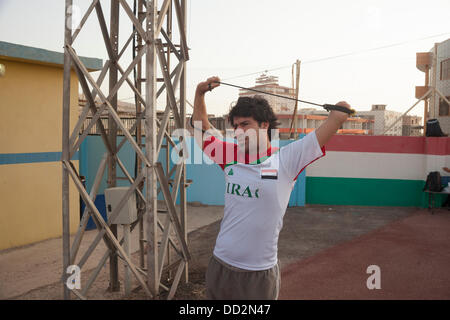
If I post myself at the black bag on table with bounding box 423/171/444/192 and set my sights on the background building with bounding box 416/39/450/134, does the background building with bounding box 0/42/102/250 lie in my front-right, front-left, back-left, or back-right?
back-left

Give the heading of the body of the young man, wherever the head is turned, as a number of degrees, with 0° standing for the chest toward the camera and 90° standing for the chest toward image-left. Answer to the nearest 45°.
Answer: approximately 45°

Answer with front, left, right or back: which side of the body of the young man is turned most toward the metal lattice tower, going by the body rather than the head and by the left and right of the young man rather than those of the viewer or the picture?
right

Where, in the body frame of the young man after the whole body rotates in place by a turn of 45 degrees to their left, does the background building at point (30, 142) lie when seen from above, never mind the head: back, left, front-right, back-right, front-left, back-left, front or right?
back-right
